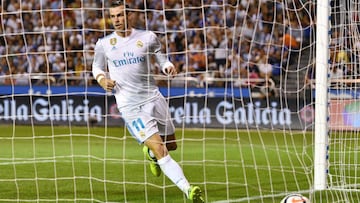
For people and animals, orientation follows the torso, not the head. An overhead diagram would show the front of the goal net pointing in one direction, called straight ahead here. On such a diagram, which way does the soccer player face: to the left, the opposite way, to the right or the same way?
the opposite way

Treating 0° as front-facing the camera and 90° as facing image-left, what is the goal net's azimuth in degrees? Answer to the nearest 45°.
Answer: approximately 180°

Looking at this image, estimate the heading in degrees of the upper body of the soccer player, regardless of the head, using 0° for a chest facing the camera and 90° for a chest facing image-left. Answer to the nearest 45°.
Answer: approximately 0°

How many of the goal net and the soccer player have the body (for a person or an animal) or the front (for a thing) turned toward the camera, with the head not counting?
1
